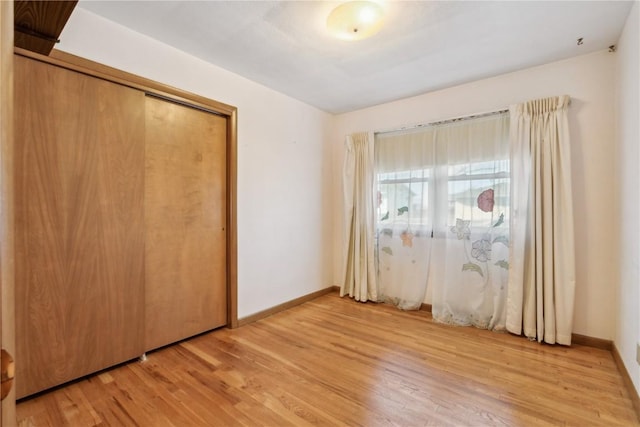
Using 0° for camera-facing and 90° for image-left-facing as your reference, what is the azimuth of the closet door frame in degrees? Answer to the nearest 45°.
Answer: approximately 315°

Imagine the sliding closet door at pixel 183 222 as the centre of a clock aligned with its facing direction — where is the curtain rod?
The curtain rod is roughly at 11 o'clock from the sliding closet door.

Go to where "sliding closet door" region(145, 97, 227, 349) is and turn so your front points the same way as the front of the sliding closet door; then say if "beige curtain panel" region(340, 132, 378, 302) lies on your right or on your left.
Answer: on your left

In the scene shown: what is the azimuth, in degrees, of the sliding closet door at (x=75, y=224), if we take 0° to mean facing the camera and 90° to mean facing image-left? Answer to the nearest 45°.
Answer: approximately 315°

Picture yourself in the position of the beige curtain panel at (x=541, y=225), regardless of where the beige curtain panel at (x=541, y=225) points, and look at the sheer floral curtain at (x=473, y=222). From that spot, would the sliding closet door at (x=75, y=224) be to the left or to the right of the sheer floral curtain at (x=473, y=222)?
left

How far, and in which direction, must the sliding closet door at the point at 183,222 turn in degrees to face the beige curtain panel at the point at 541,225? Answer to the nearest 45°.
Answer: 0° — it already faces it

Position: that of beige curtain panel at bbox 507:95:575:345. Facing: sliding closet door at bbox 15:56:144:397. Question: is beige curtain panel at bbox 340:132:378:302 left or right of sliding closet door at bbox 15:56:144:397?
right

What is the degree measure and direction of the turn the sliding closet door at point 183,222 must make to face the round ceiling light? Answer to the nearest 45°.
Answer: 0° — it already faces it
